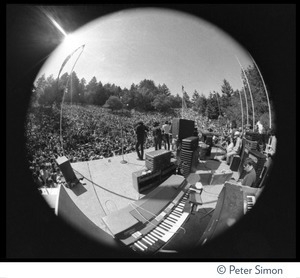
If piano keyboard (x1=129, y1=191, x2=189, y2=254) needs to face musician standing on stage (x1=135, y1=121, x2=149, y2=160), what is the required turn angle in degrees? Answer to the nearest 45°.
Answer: approximately 135° to its left

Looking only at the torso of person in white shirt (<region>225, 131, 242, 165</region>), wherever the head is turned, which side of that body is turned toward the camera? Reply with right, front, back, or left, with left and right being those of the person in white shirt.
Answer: left

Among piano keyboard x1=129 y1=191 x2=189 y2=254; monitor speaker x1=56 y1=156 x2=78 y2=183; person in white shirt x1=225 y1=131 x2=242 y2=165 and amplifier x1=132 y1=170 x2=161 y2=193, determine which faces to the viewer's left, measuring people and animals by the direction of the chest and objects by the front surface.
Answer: the person in white shirt

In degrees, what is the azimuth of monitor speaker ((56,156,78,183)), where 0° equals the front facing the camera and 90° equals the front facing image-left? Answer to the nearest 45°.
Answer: approximately 315°
